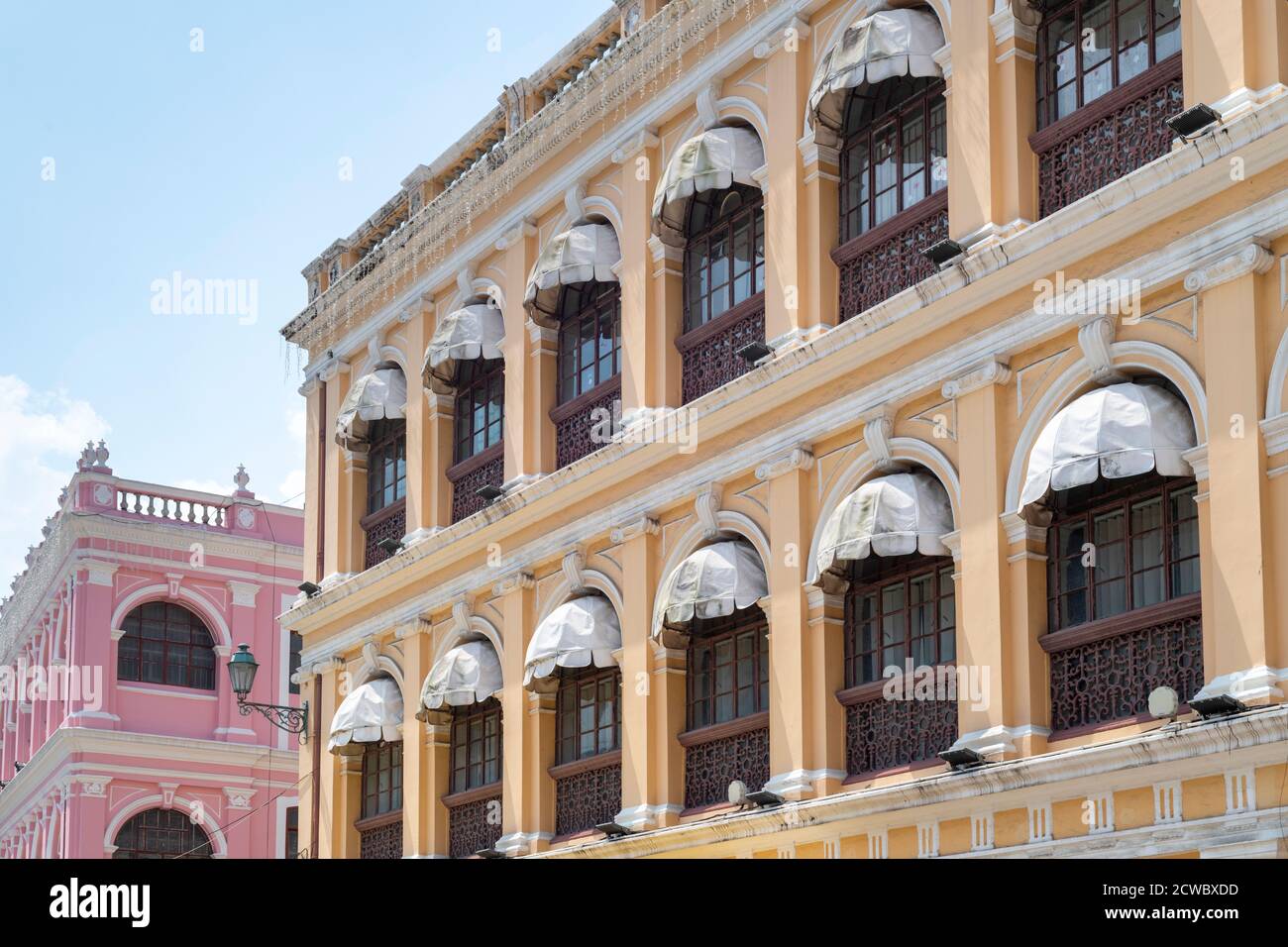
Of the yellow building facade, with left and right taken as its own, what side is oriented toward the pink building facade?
right

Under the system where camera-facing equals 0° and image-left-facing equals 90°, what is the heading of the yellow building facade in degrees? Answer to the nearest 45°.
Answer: approximately 45°
